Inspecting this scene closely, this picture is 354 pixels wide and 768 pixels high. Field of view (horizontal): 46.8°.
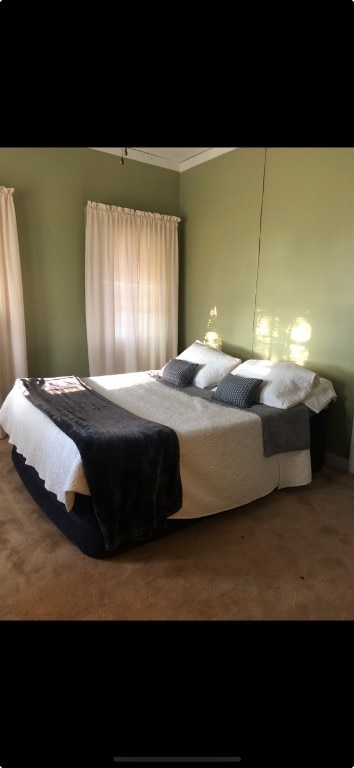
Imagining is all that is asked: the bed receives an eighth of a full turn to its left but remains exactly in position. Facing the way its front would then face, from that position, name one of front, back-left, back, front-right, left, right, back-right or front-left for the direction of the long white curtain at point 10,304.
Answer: back-right

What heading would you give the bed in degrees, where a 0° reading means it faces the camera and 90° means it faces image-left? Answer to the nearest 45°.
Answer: approximately 45°
